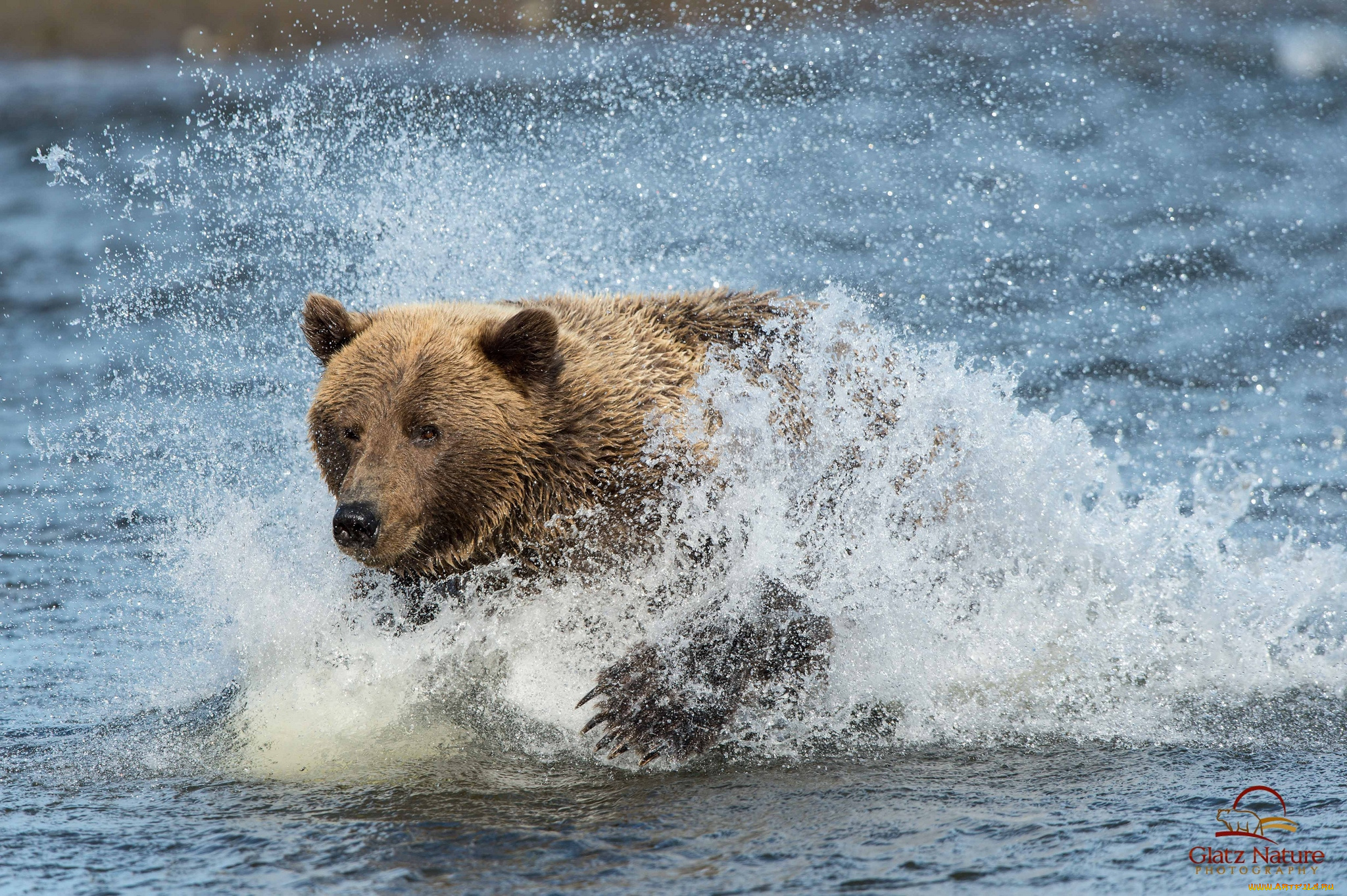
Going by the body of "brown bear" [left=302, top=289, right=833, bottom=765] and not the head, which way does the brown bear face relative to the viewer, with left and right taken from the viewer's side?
facing the viewer and to the left of the viewer
